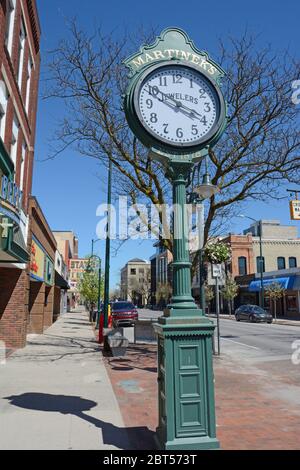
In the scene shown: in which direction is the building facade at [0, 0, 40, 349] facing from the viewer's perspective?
to the viewer's right

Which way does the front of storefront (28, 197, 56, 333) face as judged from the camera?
facing to the right of the viewer

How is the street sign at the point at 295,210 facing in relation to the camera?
toward the camera

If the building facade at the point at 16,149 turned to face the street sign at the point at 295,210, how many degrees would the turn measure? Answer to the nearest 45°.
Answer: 0° — it already faces it

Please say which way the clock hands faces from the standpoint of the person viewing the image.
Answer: facing the viewer

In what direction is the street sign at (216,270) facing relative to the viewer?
toward the camera

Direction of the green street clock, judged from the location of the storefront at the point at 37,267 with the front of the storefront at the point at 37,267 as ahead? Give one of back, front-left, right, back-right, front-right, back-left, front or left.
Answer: right

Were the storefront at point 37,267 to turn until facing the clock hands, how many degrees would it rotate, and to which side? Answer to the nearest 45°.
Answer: approximately 90° to its right

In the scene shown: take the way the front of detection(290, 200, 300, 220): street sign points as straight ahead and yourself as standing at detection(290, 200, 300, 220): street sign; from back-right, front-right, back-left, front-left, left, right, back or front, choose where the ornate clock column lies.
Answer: front

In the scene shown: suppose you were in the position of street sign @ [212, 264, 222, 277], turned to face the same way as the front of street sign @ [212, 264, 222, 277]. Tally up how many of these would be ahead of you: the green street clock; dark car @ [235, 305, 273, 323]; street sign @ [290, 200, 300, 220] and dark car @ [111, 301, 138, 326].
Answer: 1

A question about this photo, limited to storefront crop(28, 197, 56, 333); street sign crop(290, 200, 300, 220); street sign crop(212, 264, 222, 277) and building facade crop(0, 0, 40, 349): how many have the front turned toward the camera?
2
